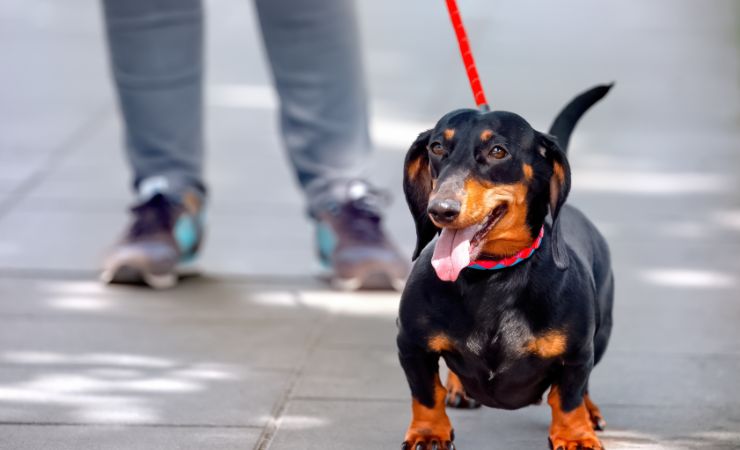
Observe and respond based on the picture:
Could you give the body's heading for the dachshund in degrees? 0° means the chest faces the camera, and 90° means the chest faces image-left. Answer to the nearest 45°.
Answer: approximately 0°

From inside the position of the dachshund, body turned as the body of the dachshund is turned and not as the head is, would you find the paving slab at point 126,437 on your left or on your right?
on your right
